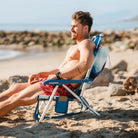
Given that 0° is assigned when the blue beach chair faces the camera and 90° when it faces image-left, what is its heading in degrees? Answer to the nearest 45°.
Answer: approximately 90°

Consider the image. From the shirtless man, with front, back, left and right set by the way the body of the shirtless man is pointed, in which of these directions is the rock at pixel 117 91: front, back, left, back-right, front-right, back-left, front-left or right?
back-right

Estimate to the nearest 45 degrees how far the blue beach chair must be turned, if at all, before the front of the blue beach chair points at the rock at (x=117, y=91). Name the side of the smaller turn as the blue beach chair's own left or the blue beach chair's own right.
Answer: approximately 135° to the blue beach chair's own right

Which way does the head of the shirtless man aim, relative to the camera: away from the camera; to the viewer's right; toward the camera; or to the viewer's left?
to the viewer's left

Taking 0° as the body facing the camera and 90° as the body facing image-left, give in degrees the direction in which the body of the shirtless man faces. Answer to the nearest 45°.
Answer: approximately 90°
